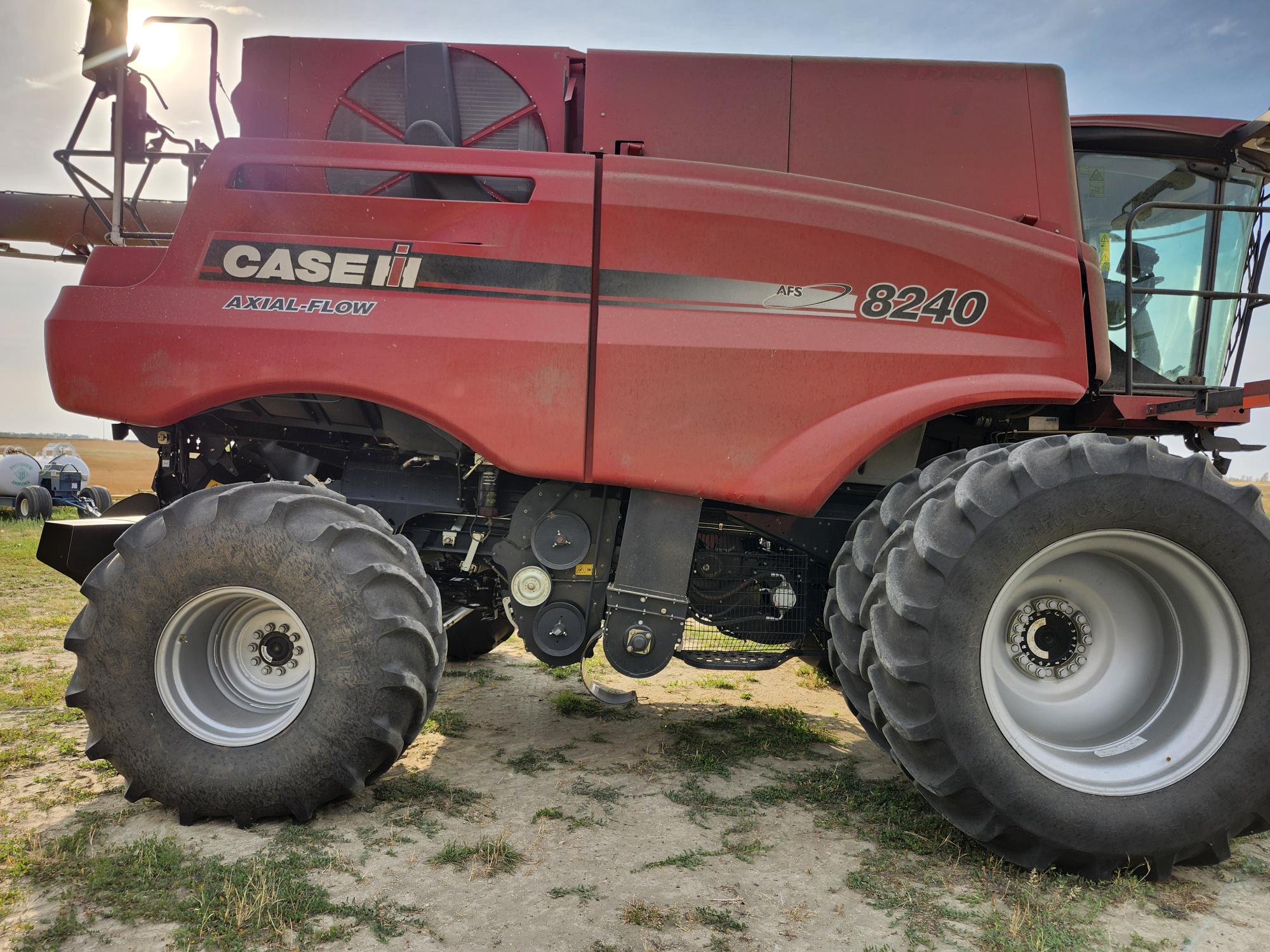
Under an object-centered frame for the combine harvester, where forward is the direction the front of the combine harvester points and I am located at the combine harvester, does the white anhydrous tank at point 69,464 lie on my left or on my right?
on my left

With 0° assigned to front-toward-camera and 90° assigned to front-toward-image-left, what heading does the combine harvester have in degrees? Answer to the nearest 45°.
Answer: approximately 270°

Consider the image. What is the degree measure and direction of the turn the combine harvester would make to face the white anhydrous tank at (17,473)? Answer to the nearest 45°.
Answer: approximately 135° to its left
